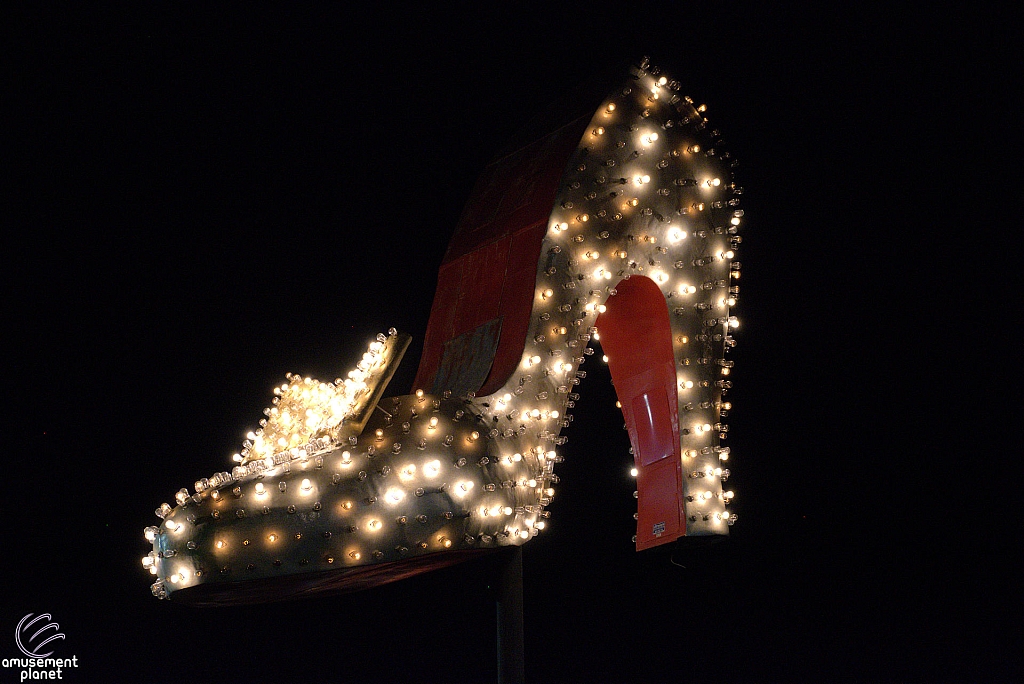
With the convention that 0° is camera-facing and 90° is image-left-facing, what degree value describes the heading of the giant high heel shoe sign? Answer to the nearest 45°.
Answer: approximately 45°
